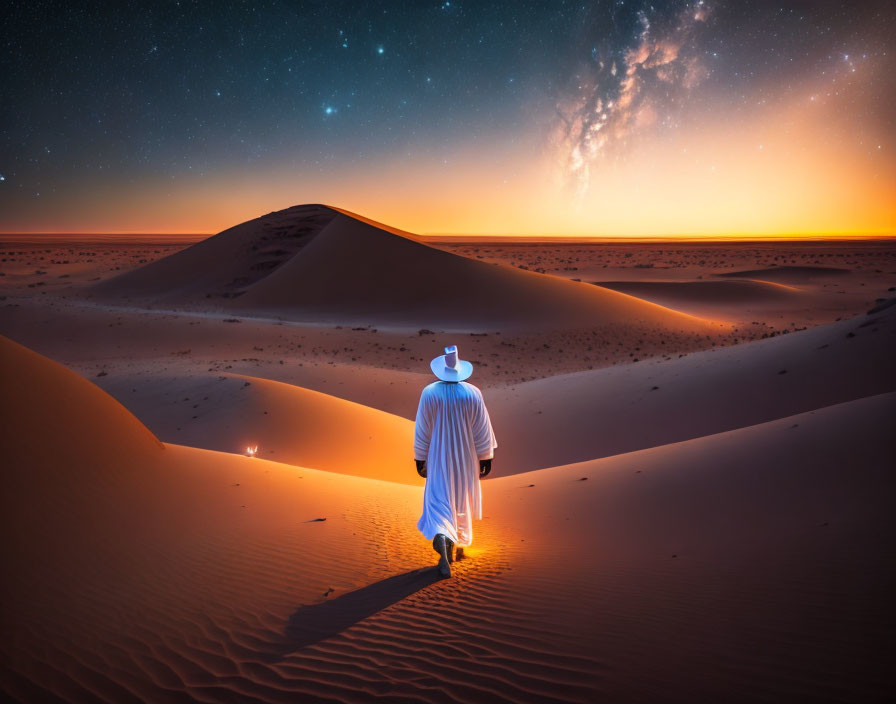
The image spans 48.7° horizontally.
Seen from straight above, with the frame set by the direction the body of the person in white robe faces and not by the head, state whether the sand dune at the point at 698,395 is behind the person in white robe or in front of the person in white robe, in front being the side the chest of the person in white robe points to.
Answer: in front

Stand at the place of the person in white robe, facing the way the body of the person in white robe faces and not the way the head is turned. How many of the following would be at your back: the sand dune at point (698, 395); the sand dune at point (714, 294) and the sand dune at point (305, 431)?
0

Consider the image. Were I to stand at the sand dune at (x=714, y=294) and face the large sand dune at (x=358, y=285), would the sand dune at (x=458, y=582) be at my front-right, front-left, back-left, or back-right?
front-left

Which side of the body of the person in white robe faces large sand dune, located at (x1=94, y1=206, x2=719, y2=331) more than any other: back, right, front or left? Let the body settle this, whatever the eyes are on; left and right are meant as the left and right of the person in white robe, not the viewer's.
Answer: front

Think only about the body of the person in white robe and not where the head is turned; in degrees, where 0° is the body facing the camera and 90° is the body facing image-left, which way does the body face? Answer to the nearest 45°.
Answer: approximately 180°

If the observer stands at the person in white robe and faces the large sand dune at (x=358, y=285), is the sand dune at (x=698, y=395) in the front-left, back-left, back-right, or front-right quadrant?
front-right

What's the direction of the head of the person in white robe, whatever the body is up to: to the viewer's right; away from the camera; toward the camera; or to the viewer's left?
away from the camera
